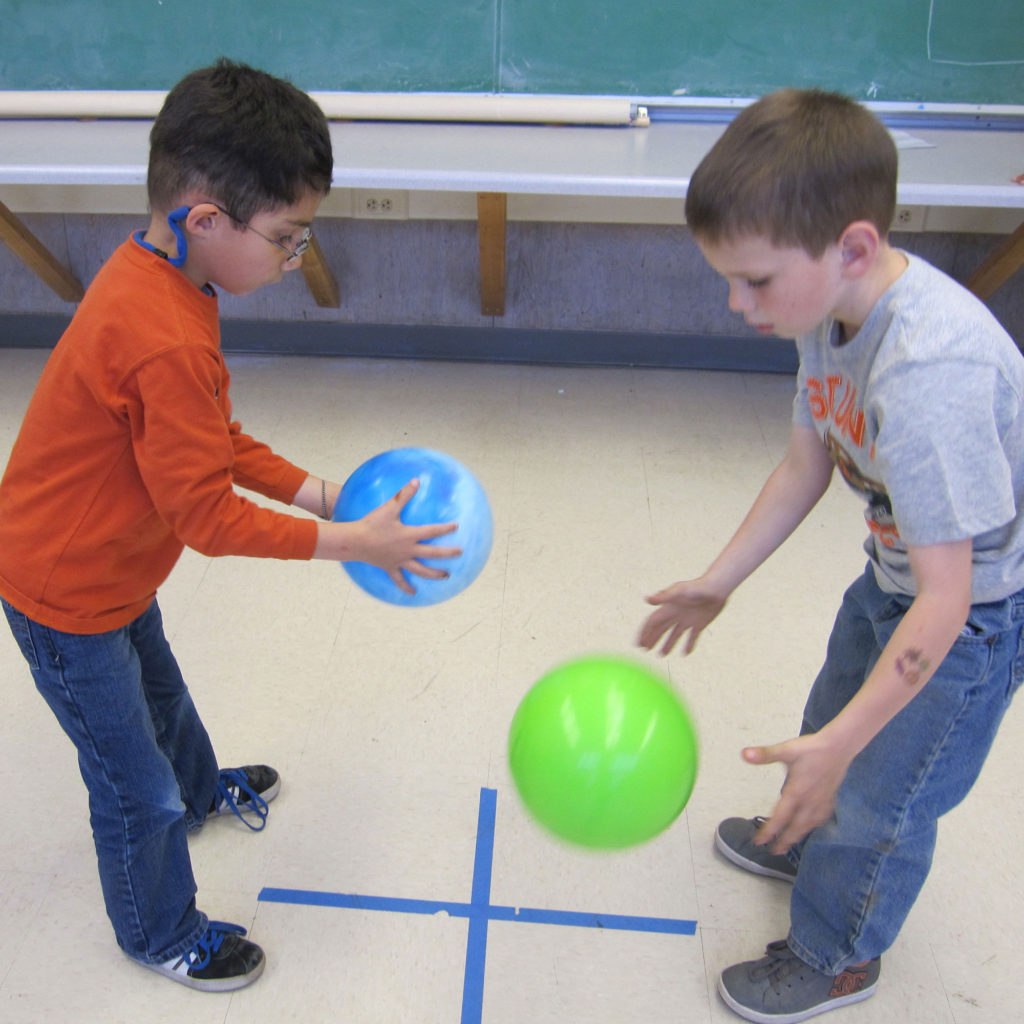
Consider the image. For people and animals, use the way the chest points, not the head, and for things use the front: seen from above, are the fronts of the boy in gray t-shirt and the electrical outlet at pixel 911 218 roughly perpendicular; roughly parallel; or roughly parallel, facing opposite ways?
roughly perpendicular

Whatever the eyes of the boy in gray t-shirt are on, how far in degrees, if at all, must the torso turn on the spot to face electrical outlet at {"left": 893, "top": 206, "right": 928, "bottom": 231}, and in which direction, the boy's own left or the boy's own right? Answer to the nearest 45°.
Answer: approximately 90° to the boy's own right

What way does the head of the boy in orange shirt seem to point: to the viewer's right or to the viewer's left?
to the viewer's right

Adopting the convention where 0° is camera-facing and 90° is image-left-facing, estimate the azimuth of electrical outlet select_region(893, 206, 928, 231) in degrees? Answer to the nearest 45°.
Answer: approximately 0°

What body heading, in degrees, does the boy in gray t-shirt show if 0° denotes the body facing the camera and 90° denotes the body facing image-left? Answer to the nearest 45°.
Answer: approximately 90°

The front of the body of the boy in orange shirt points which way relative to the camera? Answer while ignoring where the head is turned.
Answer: to the viewer's right

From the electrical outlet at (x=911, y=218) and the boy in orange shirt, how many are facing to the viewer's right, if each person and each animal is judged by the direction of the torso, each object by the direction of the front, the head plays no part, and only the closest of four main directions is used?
1
